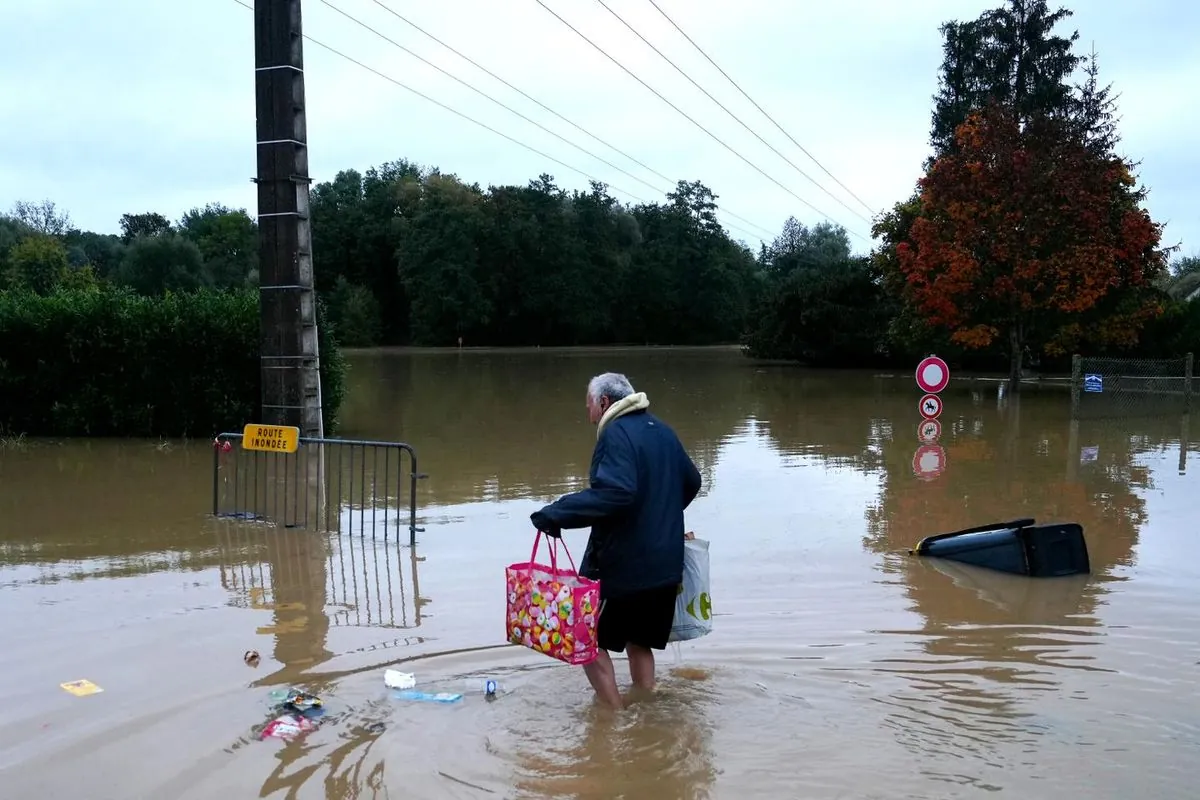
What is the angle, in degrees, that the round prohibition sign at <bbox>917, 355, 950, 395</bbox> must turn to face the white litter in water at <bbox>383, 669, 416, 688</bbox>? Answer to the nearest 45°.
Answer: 0° — it already faces it

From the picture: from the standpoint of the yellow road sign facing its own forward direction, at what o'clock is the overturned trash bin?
The overturned trash bin is roughly at 10 o'clock from the yellow road sign.

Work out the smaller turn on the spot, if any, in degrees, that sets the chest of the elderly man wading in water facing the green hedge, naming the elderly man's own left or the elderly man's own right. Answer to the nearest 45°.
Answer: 0° — they already face it

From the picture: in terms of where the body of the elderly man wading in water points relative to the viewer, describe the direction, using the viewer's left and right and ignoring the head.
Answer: facing away from the viewer and to the left of the viewer

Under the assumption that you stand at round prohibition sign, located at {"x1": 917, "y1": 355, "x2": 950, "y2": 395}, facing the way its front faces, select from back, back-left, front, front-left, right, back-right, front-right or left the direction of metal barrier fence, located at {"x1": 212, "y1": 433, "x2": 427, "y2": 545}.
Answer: front-right

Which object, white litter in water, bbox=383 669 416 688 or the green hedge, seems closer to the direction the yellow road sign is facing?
the white litter in water

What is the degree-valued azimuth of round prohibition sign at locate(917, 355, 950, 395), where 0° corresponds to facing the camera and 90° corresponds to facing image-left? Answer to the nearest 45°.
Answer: approximately 0°

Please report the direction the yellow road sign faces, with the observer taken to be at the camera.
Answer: facing the viewer

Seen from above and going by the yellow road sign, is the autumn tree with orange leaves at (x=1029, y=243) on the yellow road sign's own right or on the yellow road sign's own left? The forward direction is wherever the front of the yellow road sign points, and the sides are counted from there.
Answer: on the yellow road sign's own left

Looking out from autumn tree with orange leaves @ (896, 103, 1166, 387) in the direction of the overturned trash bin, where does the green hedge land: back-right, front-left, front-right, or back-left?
front-right

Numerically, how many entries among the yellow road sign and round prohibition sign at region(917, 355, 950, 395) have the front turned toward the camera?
2

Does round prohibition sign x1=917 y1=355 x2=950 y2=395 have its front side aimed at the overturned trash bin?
yes

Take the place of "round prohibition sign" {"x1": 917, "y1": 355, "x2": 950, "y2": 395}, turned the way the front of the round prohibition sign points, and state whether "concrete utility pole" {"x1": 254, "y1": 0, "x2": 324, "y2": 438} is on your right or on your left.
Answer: on your right

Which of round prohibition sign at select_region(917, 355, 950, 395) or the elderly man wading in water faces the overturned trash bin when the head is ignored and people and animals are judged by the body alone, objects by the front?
the round prohibition sign
